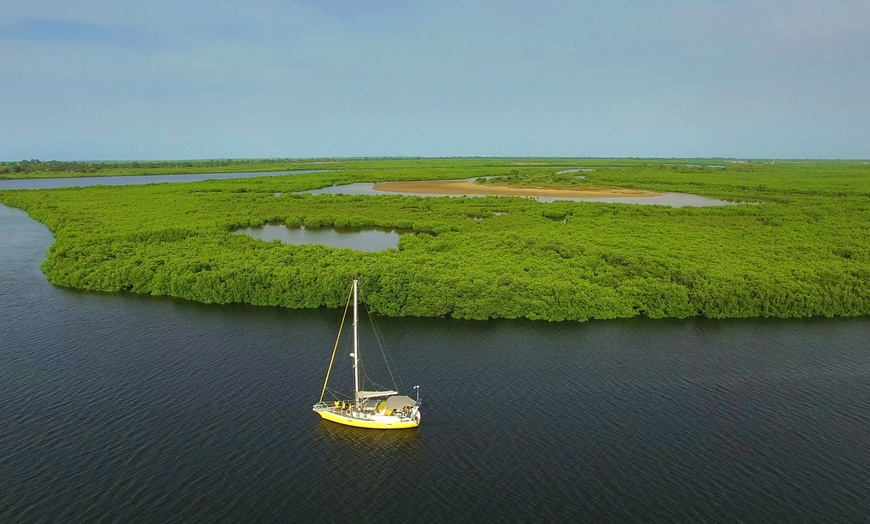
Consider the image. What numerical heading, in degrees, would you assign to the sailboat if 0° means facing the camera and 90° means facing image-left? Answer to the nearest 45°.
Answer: approximately 90°
